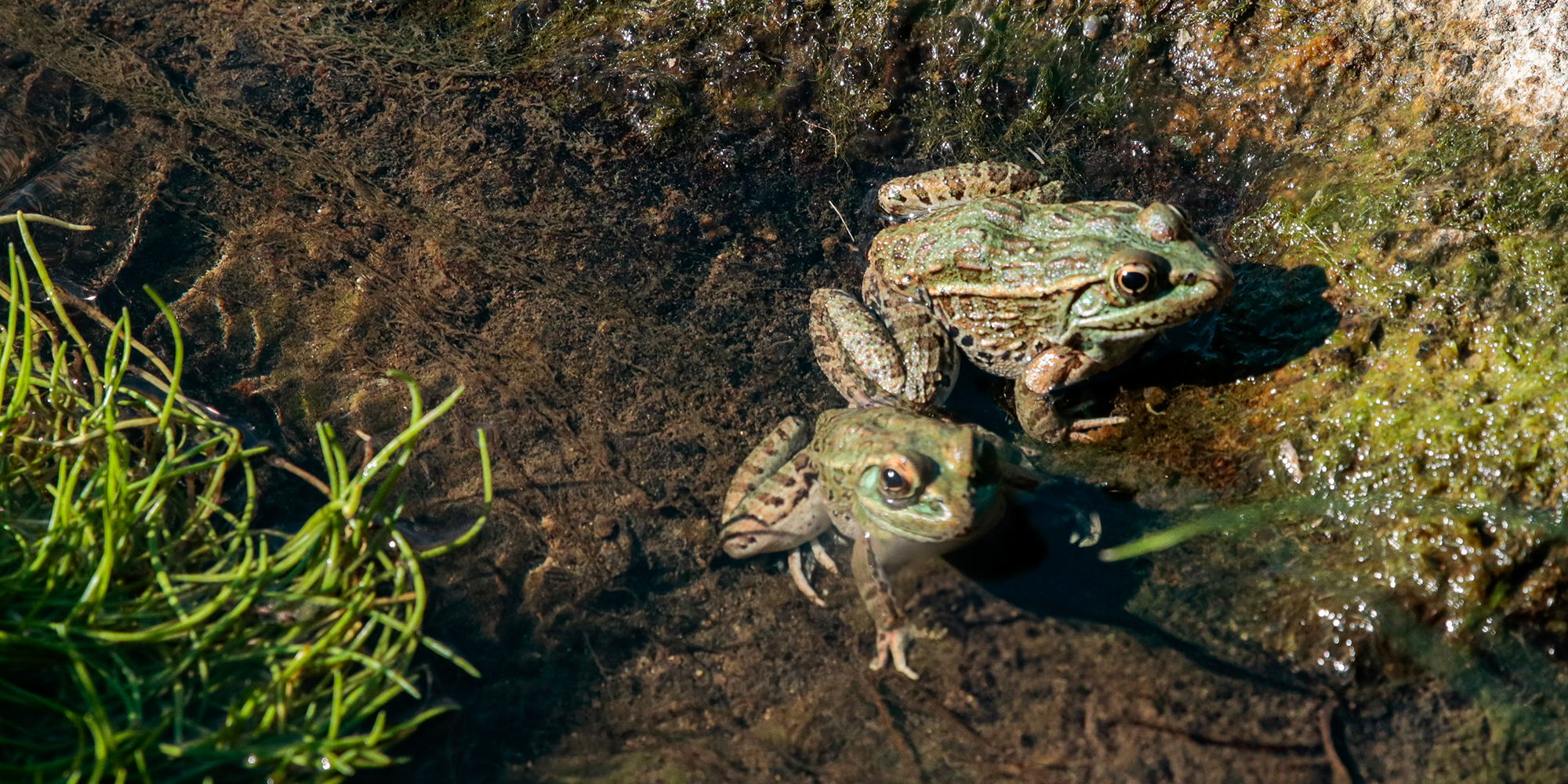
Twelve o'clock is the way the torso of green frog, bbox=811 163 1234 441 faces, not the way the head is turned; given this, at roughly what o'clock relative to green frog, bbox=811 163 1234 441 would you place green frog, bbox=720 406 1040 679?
green frog, bbox=720 406 1040 679 is roughly at 4 o'clock from green frog, bbox=811 163 1234 441.

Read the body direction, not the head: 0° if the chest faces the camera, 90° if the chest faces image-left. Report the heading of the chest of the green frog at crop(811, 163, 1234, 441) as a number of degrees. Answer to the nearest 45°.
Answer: approximately 270°

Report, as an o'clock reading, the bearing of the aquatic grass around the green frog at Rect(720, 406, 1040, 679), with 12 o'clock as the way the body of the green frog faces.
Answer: The aquatic grass is roughly at 4 o'clock from the green frog.

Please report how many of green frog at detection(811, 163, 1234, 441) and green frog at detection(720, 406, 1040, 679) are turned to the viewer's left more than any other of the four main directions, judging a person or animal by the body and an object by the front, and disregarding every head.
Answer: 0

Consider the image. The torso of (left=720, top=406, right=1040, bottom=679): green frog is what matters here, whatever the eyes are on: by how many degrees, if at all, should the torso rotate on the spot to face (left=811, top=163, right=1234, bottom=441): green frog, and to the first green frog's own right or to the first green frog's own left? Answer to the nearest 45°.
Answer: approximately 90° to the first green frog's own left

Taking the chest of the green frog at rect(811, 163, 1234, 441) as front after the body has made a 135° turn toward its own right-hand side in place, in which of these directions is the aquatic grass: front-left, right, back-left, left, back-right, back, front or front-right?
front

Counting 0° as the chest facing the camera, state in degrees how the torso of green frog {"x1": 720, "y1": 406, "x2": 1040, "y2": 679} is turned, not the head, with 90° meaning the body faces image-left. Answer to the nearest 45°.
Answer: approximately 315°
